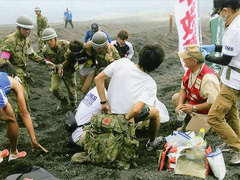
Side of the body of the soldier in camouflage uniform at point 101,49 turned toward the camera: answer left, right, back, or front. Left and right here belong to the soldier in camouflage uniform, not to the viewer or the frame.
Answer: front

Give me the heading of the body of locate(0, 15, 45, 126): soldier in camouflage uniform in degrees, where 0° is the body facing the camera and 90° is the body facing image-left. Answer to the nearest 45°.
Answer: approximately 315°

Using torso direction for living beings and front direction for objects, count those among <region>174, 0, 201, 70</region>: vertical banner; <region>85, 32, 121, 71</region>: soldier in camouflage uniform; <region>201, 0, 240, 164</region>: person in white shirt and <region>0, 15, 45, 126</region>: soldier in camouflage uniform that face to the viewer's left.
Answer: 1

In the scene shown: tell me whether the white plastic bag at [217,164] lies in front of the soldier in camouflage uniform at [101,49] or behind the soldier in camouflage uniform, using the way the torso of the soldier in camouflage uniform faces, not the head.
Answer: in front

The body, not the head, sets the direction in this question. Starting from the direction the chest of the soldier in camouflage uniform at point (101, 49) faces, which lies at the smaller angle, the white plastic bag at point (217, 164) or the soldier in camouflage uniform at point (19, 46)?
the white plastic bag

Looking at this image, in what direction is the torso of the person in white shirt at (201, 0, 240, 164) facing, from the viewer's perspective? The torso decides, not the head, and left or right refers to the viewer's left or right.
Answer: facing to the left of the viewer

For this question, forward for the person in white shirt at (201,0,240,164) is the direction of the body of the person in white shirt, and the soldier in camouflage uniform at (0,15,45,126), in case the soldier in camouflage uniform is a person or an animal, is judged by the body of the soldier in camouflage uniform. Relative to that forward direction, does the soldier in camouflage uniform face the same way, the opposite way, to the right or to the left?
the opposite way

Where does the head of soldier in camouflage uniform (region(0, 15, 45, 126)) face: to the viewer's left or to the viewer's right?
to the viewer's right

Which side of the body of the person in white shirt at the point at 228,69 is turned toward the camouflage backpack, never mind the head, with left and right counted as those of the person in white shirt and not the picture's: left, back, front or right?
front

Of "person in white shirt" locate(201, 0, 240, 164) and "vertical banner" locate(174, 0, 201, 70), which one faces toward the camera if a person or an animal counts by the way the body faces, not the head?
the vertical banner

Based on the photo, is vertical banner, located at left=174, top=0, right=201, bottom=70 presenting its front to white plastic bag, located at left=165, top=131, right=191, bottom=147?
yes

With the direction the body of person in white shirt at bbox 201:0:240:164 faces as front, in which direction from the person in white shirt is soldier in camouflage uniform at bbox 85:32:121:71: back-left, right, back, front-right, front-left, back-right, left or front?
front-right

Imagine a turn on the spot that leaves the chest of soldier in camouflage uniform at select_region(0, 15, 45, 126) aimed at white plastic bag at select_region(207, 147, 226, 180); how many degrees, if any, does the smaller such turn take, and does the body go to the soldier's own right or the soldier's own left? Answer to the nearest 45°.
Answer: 0° — they already face it

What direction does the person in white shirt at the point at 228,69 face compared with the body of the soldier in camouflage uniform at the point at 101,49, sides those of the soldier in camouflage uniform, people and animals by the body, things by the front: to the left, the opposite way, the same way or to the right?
to the right

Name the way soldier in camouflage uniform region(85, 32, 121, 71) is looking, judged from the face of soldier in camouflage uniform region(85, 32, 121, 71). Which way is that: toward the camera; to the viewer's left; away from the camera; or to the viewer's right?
toward the camera
